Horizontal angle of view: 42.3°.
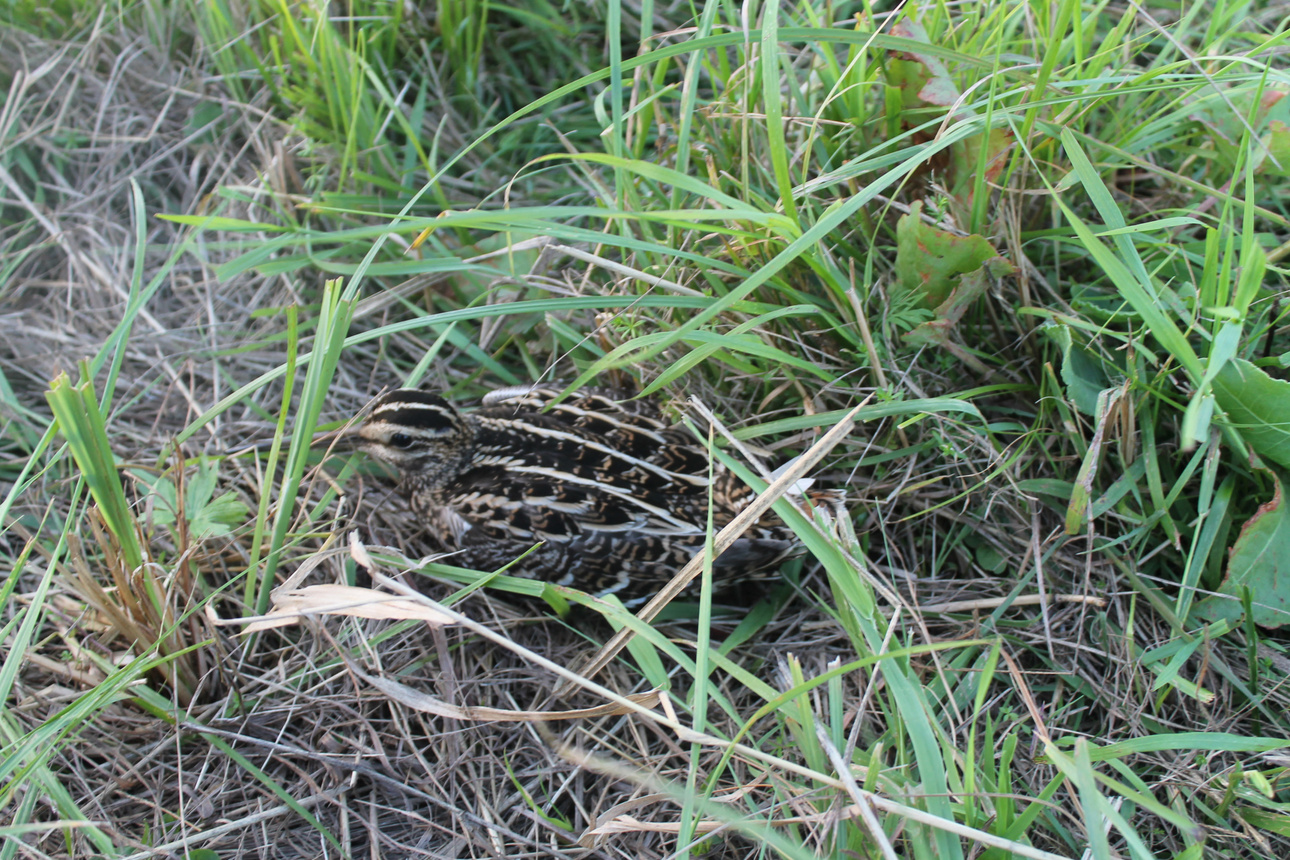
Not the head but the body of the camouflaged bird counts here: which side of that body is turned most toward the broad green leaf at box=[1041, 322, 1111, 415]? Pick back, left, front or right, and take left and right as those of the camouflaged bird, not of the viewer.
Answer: back

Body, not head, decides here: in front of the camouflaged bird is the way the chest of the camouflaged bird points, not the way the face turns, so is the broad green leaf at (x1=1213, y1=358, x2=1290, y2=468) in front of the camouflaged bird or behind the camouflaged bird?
behind

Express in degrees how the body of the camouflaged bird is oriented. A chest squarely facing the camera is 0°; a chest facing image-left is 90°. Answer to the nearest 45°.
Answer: approximately 90°

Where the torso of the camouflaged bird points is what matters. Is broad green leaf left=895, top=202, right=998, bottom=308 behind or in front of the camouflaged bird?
behind

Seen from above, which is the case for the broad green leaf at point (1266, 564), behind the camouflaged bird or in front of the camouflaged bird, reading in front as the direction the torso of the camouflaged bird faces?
behind
